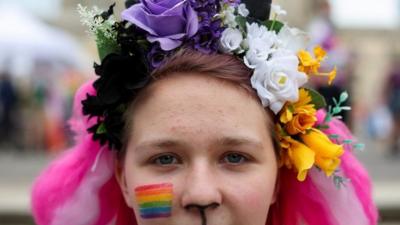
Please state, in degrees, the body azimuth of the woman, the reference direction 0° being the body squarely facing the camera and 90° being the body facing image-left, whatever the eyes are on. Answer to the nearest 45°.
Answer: approximately 0°

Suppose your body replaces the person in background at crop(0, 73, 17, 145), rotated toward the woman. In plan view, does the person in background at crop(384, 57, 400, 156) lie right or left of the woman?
left

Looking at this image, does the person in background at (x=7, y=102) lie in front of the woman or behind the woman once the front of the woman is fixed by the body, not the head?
behind
